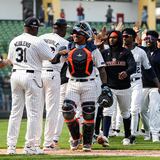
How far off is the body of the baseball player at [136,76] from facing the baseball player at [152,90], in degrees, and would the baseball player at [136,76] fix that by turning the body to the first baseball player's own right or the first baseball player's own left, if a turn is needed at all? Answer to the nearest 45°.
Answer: approximately 180°

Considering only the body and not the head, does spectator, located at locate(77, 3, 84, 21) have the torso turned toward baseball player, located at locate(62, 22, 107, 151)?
yes

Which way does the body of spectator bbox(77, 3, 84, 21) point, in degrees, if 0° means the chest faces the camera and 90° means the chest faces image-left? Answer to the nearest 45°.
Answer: approximately 0°

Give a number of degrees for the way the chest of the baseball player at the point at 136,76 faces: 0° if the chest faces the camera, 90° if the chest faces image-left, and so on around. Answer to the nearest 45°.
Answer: approximately 45°
